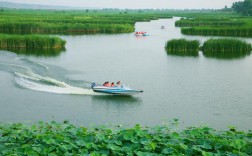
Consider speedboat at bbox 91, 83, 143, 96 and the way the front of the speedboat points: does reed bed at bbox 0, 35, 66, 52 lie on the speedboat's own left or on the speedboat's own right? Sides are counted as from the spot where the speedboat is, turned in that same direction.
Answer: on the speedboat's own left

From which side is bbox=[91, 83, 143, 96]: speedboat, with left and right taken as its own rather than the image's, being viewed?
right

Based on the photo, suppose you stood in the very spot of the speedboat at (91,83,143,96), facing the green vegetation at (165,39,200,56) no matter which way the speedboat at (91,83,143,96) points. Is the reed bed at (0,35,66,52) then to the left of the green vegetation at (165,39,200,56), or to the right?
left

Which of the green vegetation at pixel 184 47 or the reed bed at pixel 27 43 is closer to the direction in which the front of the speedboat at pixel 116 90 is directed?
the green vegetation

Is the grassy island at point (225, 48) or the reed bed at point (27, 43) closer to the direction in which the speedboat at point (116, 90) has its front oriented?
the grassy island

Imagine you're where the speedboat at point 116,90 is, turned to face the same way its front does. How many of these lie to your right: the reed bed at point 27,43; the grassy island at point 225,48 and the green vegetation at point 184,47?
0

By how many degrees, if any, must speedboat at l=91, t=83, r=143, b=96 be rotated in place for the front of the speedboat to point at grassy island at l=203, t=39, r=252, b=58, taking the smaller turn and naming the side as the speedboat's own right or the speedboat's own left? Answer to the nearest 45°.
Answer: approximately 45° to the speedboat's own left

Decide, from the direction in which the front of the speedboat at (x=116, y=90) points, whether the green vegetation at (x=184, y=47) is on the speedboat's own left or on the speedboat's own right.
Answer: on the speedboat's own left

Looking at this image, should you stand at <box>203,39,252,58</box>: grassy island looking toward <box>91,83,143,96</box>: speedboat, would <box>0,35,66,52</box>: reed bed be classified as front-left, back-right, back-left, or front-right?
front-right
